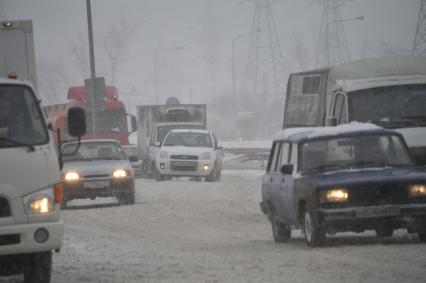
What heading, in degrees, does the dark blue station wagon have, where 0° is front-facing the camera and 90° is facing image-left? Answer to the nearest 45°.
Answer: approximately 0°

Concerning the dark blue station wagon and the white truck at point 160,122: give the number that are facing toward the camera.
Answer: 2

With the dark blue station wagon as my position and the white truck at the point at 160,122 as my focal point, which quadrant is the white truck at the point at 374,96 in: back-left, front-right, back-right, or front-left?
front-right

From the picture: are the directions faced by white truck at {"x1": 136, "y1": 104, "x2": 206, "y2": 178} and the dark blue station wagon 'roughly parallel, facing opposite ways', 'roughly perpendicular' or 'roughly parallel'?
roughly parallel

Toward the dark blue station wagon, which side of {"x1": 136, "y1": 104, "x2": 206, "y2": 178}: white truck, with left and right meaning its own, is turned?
front

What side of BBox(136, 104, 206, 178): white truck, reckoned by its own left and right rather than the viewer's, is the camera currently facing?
front

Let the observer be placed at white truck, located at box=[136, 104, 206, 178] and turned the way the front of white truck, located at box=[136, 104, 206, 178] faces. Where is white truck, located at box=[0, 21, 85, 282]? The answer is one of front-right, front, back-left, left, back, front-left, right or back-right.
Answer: front

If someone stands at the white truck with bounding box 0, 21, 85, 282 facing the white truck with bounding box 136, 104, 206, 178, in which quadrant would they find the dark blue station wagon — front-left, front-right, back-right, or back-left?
front-right

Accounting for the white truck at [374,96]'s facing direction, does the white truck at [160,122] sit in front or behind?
behind

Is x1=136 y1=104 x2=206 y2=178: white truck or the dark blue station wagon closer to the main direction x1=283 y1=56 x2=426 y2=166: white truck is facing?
the dark blue station wagon
